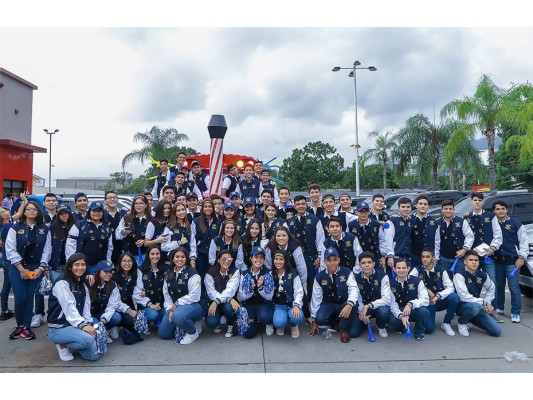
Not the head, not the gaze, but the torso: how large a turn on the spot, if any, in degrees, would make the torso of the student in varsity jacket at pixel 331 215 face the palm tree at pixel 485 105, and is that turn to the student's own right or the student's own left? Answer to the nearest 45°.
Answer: approximately 135° to the student's own left

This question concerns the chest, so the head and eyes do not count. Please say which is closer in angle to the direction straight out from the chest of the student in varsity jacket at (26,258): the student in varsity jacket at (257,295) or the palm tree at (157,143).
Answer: the student in varsity jacket

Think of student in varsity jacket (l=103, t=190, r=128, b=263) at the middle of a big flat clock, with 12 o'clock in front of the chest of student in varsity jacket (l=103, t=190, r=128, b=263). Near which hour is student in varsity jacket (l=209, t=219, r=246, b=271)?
student in varsity jacket (l=209, t=219, r=246, b=271) is roughly at 10 o'clock from student in varsity jacket (l=103, t=190, r=128, b=263).

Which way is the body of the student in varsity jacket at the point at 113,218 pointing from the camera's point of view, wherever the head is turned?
toward the camera

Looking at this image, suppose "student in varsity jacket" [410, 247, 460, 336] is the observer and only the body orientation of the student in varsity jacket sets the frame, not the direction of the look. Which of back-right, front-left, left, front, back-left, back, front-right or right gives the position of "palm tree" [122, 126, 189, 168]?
back-right

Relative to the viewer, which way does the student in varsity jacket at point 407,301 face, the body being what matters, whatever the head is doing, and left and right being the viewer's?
facing the viewer

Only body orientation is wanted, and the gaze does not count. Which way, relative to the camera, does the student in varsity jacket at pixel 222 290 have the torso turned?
toward the camera

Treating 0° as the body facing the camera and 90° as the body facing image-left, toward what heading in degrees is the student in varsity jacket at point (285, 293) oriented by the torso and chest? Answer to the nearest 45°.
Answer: approximately 0°

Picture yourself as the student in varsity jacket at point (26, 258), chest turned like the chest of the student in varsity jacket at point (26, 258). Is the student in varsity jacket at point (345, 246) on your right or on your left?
on your left

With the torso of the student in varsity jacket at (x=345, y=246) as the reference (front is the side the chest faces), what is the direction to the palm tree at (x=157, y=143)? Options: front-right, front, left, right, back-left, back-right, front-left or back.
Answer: back-right

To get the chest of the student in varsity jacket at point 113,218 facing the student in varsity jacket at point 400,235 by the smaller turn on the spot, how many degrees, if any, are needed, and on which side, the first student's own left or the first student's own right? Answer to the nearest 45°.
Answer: approximately 90° to the first student's own left

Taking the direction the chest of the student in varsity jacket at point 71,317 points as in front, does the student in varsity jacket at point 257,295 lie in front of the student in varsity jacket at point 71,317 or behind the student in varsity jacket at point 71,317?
in front
